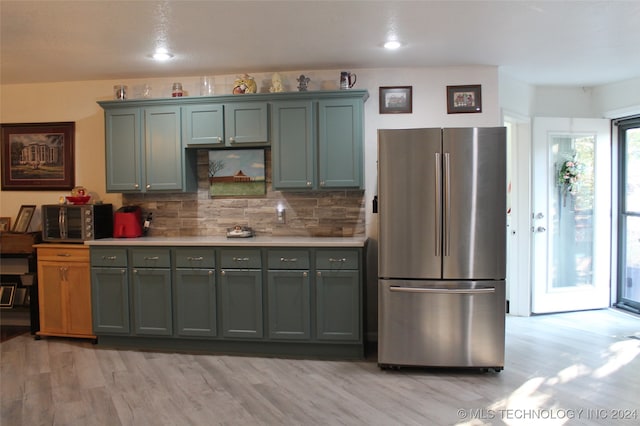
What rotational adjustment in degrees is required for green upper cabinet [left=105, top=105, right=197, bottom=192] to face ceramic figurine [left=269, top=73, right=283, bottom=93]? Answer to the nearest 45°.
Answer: approximately 45° to its left

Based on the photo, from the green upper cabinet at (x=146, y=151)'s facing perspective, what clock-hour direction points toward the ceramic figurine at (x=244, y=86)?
The ceramic figurine is roughly at 10 o'clock from the green upper cabinet.

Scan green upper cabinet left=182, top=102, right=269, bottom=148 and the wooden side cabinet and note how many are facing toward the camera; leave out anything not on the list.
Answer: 2

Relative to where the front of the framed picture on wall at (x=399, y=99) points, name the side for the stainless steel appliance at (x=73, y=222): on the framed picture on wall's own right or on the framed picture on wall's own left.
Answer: on the framed picture on wall's own right

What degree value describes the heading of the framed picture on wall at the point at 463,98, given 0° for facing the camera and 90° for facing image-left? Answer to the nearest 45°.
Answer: approximately 0°

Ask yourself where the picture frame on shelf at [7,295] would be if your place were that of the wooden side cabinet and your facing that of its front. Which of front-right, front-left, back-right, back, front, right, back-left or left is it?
back-right
